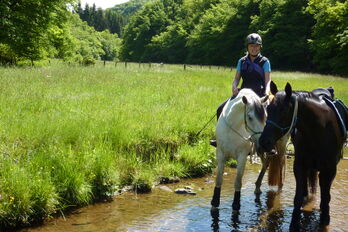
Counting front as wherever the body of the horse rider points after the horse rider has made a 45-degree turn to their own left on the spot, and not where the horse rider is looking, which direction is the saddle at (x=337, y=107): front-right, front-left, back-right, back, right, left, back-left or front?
front

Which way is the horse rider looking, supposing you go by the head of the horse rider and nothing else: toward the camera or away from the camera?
toward the camera

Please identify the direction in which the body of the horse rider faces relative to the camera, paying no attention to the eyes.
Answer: toward the camera
